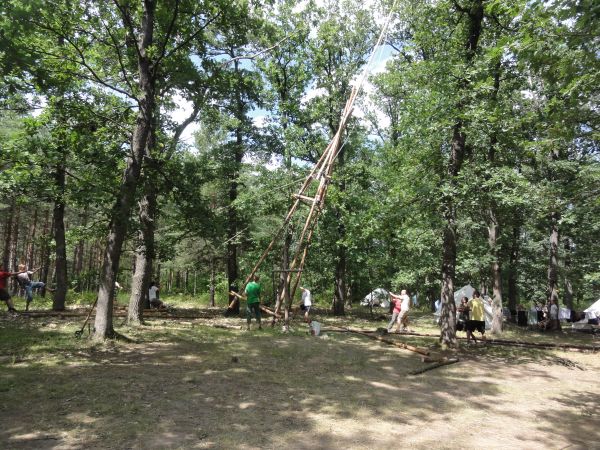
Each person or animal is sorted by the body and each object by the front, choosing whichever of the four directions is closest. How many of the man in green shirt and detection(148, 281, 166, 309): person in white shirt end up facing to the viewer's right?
1

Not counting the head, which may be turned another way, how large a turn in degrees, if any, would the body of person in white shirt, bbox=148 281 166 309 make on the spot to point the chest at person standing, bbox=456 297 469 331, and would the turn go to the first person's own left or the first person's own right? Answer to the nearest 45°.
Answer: approximately 45° to the first person's own right

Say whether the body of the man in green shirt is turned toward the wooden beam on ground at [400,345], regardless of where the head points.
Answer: no

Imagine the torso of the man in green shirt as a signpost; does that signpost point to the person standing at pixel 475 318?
no

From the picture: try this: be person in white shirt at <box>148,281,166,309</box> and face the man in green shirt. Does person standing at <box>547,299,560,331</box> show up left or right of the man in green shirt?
left

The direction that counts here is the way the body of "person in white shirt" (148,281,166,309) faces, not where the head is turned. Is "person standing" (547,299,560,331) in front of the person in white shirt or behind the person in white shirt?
in front

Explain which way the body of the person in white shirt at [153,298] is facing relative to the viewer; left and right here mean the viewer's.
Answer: facing to the right of the viewer

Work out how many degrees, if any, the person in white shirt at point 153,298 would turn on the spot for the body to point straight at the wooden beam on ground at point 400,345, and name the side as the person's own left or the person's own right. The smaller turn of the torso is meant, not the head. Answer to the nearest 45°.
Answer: approximately 45° to the person's own right

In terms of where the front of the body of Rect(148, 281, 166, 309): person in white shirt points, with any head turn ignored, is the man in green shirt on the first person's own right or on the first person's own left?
on the first person's own right
